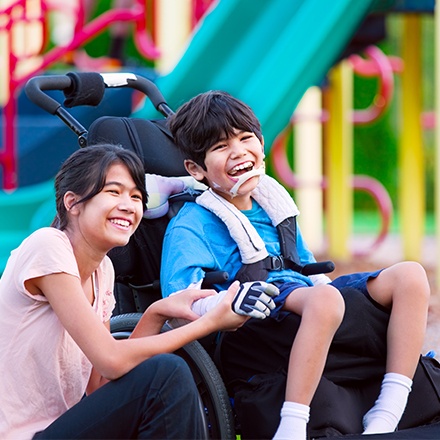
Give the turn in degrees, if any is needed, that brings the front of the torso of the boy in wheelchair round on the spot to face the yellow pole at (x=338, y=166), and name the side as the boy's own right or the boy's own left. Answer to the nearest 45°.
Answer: approximately 135° to the boy's own left

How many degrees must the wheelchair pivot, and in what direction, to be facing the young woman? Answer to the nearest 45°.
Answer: approximately 45° to its right

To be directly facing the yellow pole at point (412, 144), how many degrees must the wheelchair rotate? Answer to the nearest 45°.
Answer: approximately 90° to its left

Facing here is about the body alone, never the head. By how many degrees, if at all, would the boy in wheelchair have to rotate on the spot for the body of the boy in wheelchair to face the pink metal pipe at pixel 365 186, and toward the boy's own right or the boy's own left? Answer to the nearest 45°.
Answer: approximately 135° to the boy's own left

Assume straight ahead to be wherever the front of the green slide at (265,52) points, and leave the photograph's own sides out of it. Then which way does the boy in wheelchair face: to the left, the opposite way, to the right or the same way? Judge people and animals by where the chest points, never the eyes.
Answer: to the left

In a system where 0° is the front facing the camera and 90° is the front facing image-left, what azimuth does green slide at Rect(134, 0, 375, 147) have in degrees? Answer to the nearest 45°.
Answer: approximately 45°

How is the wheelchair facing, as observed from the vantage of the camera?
facing the viewer and to the right of the viewer

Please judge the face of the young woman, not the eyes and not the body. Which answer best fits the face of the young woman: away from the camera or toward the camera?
toward the camera
